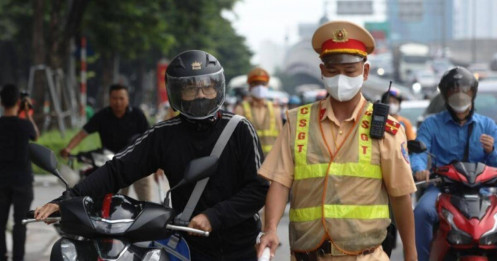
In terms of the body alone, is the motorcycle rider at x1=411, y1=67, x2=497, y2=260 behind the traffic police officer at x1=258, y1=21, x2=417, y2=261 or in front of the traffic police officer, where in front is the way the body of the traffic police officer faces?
behind

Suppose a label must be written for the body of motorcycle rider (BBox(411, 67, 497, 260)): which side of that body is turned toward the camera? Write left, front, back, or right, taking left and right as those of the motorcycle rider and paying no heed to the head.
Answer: front

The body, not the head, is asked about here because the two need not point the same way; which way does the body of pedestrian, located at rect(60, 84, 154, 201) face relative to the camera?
toward the camera

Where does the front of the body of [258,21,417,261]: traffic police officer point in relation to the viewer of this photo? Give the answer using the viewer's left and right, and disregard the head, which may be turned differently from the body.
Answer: facing the viewer

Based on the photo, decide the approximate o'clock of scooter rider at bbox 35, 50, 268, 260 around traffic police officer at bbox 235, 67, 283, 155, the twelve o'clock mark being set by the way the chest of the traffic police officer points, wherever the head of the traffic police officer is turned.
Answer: The scooter rider is roughly at 12 o'clock from the traffic police officer.

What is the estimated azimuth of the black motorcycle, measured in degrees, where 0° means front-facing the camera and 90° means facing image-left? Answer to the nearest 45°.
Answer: approximately 0°

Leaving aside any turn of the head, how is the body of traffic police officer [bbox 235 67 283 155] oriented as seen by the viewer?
toward the camera
